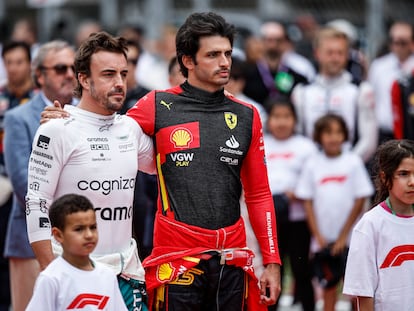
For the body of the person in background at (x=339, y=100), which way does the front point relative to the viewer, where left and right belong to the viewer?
facing the viewer

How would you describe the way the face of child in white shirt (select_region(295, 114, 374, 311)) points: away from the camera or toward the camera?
toward the camera

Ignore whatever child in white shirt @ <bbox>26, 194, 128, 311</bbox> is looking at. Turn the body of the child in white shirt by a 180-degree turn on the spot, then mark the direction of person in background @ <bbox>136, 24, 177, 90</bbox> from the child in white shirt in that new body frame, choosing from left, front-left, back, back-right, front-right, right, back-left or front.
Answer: front-right

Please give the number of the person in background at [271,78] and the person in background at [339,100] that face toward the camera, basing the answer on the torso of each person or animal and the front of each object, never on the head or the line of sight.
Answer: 2

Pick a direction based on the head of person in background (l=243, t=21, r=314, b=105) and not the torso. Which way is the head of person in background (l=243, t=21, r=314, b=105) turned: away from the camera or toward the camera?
toward the camera

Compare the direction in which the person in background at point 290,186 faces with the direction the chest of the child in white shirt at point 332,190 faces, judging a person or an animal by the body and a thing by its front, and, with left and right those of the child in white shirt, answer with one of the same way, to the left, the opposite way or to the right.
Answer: the same way

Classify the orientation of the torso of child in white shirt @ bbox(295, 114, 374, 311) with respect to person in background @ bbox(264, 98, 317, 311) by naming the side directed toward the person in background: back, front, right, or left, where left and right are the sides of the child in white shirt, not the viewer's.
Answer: right

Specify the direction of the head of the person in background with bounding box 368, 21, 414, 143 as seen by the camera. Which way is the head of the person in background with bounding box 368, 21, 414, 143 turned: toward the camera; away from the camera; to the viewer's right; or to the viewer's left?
toward the camera

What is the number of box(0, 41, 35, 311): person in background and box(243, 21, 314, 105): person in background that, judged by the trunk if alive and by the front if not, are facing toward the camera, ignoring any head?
2

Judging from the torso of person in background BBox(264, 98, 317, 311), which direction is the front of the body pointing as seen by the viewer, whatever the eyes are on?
toward the camera

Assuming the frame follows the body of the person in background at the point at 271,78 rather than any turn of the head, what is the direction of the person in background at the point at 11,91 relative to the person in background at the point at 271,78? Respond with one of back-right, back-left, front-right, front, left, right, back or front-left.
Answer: front-right

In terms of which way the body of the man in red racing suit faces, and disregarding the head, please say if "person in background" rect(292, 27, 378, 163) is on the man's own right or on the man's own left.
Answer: on the man's own left

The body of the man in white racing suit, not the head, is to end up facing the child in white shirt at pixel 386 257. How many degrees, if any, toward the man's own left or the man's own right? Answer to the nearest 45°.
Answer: approximately 45° to the man's own left

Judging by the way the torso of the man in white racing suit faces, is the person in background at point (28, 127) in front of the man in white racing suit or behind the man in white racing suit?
behind

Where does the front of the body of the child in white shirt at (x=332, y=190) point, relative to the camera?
toward the camera
